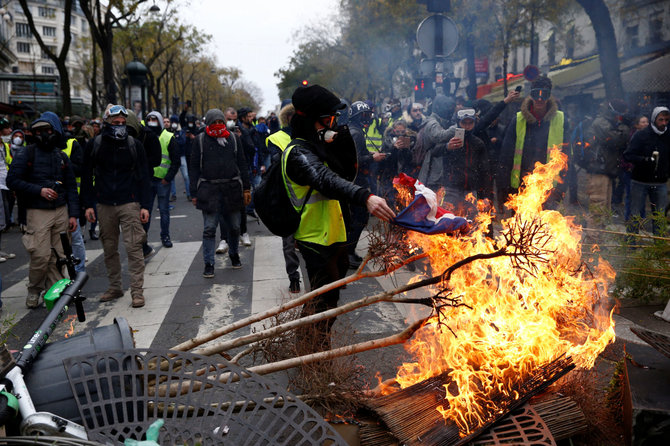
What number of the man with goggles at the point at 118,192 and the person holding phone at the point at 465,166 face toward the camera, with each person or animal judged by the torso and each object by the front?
2

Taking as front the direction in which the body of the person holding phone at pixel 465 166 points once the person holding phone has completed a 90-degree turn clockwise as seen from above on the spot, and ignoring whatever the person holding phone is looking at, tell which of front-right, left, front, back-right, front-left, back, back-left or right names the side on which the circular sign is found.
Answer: right

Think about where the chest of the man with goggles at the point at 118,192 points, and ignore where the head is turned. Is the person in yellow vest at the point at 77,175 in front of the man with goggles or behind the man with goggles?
behind

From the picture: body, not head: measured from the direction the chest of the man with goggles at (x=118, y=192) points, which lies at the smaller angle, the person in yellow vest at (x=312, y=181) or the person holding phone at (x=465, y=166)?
the person in yellow vest

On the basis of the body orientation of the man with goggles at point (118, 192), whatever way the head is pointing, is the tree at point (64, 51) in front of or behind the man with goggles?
behind

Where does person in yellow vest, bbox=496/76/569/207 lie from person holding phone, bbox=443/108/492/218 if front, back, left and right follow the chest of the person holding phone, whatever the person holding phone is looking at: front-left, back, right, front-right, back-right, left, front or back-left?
left

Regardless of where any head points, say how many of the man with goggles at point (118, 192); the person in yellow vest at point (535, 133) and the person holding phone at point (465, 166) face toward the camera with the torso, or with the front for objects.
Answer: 3

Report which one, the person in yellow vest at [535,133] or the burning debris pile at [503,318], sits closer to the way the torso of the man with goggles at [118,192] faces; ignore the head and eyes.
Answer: the burning debris pile

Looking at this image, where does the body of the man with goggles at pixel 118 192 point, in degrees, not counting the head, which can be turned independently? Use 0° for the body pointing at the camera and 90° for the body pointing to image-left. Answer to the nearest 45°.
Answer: approximately 0°

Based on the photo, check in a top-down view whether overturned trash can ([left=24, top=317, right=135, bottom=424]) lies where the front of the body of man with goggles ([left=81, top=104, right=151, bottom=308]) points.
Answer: yes
